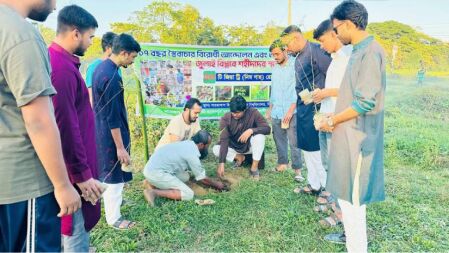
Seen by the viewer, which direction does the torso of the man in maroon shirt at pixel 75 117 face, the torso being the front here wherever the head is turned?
to the viewer's right

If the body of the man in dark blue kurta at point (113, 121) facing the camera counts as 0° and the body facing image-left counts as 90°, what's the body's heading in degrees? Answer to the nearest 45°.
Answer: approximately 270°

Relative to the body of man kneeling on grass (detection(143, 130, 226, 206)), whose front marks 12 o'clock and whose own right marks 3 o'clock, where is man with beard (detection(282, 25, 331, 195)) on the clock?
The man with beard is roughly at 12 o'clock from the man kneeling on grass.

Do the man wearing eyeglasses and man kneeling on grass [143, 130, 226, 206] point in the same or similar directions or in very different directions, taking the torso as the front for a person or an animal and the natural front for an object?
very different directions

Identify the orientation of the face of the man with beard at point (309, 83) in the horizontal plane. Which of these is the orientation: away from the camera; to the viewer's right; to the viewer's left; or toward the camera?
to the viewer's left

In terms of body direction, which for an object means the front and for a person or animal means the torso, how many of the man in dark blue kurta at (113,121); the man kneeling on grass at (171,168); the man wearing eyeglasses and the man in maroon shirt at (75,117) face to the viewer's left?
1

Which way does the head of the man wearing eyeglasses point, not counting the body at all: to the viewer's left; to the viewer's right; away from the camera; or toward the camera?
to the viewer's left

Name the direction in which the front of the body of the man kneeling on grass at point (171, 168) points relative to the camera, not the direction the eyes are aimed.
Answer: to the viewer's right

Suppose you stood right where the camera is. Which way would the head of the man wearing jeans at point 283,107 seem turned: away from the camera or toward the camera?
toward the camera

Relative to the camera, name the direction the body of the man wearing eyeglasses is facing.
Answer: to the viewer's left

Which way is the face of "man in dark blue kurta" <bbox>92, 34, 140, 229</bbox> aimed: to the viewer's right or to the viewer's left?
to the viewer's right

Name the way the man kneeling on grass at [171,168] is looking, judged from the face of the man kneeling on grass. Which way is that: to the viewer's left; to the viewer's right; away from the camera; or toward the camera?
to the viewer's right
